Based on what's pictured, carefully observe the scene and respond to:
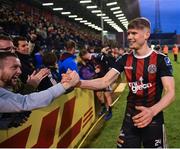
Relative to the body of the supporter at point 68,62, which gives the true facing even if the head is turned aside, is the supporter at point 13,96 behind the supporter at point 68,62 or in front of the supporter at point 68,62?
behind

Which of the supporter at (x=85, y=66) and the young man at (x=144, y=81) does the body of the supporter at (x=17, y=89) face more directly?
the young man

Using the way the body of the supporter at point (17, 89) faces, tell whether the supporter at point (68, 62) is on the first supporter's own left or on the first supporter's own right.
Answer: on the first supporter's own left

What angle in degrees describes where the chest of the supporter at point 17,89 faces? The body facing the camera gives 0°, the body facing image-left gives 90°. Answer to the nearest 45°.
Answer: approximately 270°

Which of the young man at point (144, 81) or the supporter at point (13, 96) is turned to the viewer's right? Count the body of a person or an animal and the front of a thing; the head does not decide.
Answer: the supporter

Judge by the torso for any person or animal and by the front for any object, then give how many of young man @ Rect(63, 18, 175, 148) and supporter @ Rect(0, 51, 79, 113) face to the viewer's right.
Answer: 1

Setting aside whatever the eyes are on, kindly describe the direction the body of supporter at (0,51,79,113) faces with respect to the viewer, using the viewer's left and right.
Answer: facing to the right of the viewer
